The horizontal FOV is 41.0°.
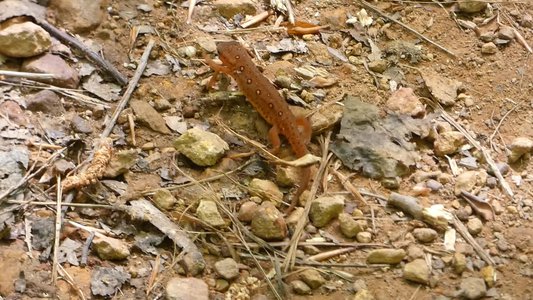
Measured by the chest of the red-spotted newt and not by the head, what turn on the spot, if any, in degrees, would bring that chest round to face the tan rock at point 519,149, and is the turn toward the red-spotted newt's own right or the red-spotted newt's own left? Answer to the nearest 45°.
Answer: approximately 135° to the red-spotted newt's own right

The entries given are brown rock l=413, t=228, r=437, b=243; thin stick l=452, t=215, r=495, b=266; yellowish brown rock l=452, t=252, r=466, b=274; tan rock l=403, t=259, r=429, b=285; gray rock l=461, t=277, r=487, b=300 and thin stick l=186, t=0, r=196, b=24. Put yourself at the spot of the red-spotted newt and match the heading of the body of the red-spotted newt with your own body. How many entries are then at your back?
5

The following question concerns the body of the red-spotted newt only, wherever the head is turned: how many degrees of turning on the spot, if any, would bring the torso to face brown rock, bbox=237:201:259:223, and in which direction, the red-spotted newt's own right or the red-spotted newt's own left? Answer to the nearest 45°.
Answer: approximately 135° to the red-spotted newt's own left

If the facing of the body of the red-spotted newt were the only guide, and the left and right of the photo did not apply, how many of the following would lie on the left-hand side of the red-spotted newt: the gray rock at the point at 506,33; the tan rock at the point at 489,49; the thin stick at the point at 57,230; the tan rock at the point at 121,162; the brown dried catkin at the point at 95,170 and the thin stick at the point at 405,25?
3

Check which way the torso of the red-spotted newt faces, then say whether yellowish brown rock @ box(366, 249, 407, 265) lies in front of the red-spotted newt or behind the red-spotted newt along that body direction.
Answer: behind

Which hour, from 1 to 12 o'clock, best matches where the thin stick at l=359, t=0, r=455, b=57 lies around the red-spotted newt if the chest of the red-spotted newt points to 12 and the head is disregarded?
The thin stick is roughly at 3 o'clock from the red-spotted newt.

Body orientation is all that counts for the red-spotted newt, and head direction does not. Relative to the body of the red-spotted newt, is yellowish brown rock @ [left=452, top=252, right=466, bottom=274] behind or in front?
behind

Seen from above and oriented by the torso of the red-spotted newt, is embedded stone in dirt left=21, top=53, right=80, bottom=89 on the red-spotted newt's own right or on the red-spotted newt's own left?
on the red-spotted newt's own left

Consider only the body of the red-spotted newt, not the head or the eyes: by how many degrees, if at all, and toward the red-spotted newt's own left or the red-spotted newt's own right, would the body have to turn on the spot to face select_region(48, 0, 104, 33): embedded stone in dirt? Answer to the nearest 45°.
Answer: approximately 45° to the red-spotted newt's own left

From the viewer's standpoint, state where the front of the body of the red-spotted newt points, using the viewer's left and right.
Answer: facing away from the viewer and to the left of the viewer

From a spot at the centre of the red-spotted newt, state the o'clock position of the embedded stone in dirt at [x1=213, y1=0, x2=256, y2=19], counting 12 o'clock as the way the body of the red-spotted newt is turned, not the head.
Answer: The embedded stone in dirt is roughly at 1 o'clock from the red-spotted newt.

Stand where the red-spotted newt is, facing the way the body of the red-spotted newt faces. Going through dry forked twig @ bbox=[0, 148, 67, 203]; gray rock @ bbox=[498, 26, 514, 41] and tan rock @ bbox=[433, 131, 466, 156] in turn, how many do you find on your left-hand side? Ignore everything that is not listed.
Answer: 1
